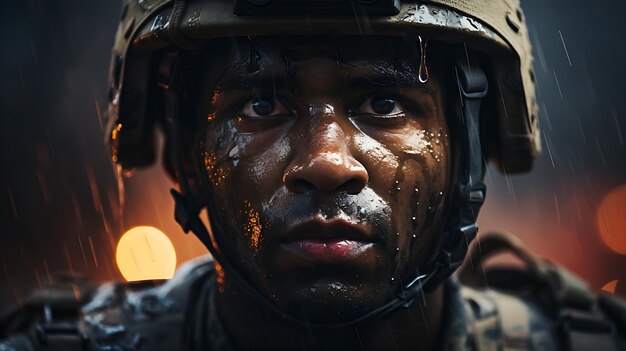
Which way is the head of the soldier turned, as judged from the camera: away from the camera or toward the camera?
toward the camera

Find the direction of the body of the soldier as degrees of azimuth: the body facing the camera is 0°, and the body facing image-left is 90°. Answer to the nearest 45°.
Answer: approximately 0°
